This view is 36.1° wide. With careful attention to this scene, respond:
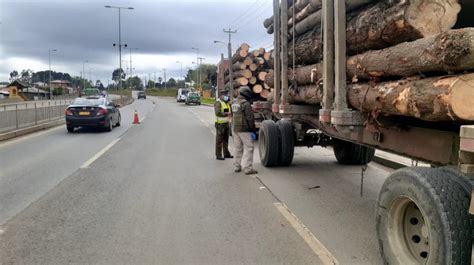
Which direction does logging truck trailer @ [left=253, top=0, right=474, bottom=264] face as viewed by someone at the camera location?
facing away from the viewer and to the left of the viewer

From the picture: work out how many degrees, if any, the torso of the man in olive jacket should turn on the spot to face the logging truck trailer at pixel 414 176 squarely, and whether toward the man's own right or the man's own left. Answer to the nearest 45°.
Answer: approximately 135° to the man's own right

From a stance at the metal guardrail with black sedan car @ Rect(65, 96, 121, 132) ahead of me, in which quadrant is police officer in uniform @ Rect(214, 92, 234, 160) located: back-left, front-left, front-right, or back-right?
front-right

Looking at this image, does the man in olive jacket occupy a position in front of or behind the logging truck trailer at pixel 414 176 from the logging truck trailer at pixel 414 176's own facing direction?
in front

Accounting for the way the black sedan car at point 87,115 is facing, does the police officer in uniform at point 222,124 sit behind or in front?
behind

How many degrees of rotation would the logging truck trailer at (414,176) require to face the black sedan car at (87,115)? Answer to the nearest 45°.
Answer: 0° — it already faces it

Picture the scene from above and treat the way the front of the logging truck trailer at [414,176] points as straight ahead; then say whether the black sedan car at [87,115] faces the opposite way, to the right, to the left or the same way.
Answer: the same way

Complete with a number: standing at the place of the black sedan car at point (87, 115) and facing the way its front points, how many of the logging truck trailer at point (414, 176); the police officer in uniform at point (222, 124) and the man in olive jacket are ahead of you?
0

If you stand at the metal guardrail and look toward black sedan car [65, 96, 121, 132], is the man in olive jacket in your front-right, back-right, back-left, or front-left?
front-right

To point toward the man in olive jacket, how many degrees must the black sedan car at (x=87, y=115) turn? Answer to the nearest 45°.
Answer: approximately 180°

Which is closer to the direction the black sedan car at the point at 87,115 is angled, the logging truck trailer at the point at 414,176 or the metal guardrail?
the metal guardrail

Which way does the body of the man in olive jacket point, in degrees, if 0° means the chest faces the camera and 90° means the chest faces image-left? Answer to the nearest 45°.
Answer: approximately 225°

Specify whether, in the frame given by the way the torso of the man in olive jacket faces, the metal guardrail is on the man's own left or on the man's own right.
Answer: on the man's own left

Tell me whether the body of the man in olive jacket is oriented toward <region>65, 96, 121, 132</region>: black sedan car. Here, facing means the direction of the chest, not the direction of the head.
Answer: no

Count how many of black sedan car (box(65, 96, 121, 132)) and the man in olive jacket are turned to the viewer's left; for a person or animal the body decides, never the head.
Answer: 0

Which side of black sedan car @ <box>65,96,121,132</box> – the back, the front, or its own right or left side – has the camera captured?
back

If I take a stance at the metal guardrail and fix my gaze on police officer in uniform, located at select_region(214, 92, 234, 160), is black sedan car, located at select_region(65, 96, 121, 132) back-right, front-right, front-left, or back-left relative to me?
front-left

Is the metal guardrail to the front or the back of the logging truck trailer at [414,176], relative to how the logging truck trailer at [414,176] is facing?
to the front
